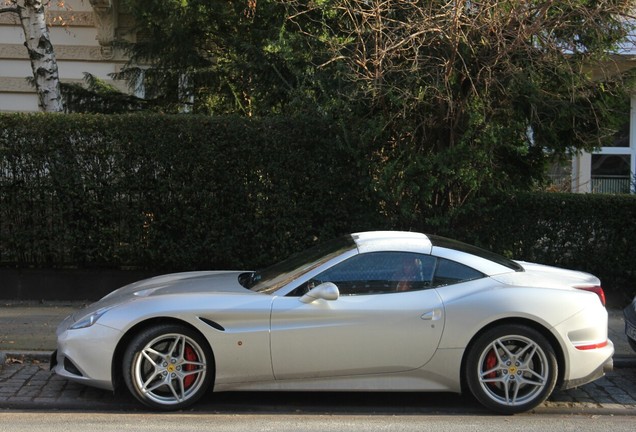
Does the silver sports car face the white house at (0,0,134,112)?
no

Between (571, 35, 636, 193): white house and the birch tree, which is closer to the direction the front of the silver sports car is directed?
the birch tree

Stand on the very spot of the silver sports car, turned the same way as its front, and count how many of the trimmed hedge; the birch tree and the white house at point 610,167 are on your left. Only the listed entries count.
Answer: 0

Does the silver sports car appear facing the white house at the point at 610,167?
no

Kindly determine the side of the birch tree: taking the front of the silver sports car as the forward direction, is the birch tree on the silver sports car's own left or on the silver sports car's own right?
on the silver sports car's own right

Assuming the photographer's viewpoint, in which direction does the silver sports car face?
facing to the left of the viewer

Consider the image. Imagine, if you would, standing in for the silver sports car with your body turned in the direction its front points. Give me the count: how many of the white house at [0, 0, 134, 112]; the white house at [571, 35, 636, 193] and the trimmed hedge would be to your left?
0
